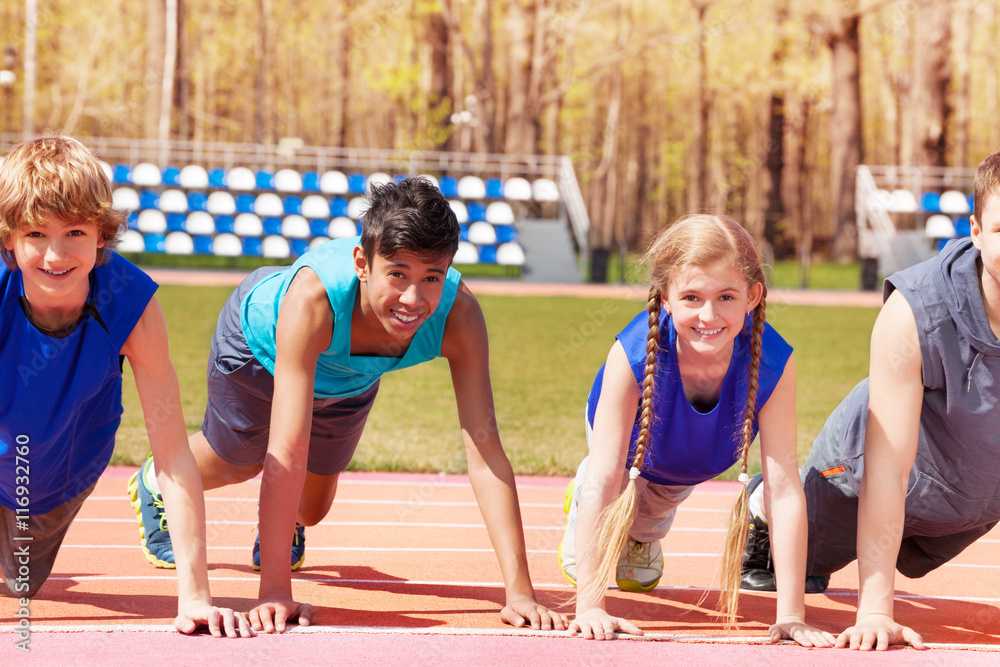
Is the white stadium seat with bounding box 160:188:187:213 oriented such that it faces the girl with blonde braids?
yes

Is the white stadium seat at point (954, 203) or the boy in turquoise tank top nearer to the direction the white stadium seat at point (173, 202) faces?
the boy in turquoise tank top

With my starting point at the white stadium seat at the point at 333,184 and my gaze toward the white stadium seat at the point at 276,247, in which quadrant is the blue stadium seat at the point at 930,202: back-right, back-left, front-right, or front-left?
back-left

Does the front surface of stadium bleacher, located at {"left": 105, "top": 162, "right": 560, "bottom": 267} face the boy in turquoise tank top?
yes

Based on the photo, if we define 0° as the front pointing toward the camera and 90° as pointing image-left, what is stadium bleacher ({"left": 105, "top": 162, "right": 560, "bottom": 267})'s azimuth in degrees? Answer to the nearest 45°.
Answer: approximately 0°

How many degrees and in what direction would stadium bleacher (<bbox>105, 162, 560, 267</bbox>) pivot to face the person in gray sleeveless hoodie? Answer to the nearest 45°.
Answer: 0° — it already faces them

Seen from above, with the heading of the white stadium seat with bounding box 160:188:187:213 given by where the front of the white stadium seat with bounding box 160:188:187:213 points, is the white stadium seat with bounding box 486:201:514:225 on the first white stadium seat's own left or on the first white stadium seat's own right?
on the first white stadium seat's own left

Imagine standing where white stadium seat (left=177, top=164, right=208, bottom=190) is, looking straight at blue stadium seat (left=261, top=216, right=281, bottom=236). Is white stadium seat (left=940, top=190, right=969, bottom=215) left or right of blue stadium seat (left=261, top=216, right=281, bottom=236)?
left

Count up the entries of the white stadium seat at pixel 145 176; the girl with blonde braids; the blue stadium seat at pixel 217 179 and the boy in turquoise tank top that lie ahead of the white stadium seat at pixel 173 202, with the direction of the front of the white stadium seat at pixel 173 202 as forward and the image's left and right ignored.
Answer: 2
